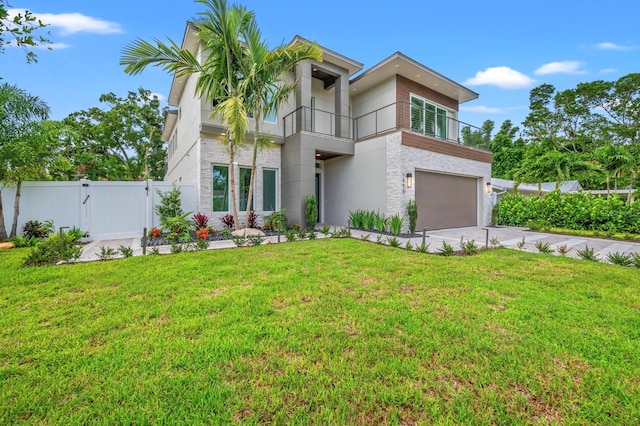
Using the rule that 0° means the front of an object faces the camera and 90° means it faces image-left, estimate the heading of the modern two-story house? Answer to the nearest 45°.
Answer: approximately 315°

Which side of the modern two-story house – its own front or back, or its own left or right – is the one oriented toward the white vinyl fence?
right

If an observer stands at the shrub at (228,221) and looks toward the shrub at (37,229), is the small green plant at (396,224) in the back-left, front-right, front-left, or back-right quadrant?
back-left

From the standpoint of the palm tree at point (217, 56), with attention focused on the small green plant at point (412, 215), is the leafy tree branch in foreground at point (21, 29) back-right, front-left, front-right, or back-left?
back-right

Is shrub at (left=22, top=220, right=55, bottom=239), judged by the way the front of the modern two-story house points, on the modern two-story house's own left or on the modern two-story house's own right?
on the modern two-story house's own right

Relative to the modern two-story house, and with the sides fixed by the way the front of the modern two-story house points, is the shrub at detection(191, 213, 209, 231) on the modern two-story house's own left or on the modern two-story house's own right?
on the modern two-story house's own right

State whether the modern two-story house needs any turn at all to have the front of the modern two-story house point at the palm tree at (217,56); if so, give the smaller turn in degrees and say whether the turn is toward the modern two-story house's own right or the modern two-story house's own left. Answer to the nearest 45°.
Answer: approximately 90° to the modern two-story house's own right

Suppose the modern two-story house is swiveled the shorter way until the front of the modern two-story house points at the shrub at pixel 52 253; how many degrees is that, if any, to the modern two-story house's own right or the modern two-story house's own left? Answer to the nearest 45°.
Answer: approximately 90° to the modern two-story house's own right
